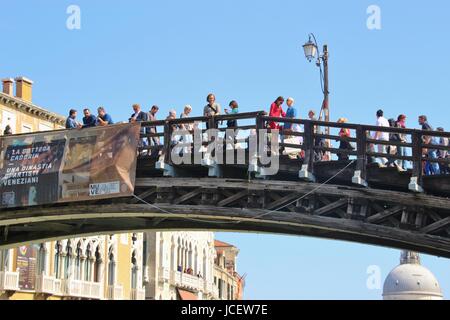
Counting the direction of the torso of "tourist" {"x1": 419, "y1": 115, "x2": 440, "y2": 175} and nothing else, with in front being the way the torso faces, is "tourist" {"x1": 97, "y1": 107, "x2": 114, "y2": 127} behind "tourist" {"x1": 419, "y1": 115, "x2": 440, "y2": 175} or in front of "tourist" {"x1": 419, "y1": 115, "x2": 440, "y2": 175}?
in front

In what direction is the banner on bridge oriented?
toward the camera

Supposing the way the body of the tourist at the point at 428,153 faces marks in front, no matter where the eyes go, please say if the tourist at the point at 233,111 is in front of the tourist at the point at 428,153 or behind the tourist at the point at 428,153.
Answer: in front

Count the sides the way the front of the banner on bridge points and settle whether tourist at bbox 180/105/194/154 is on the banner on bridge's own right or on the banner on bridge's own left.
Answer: on the banner on bridge's own left
